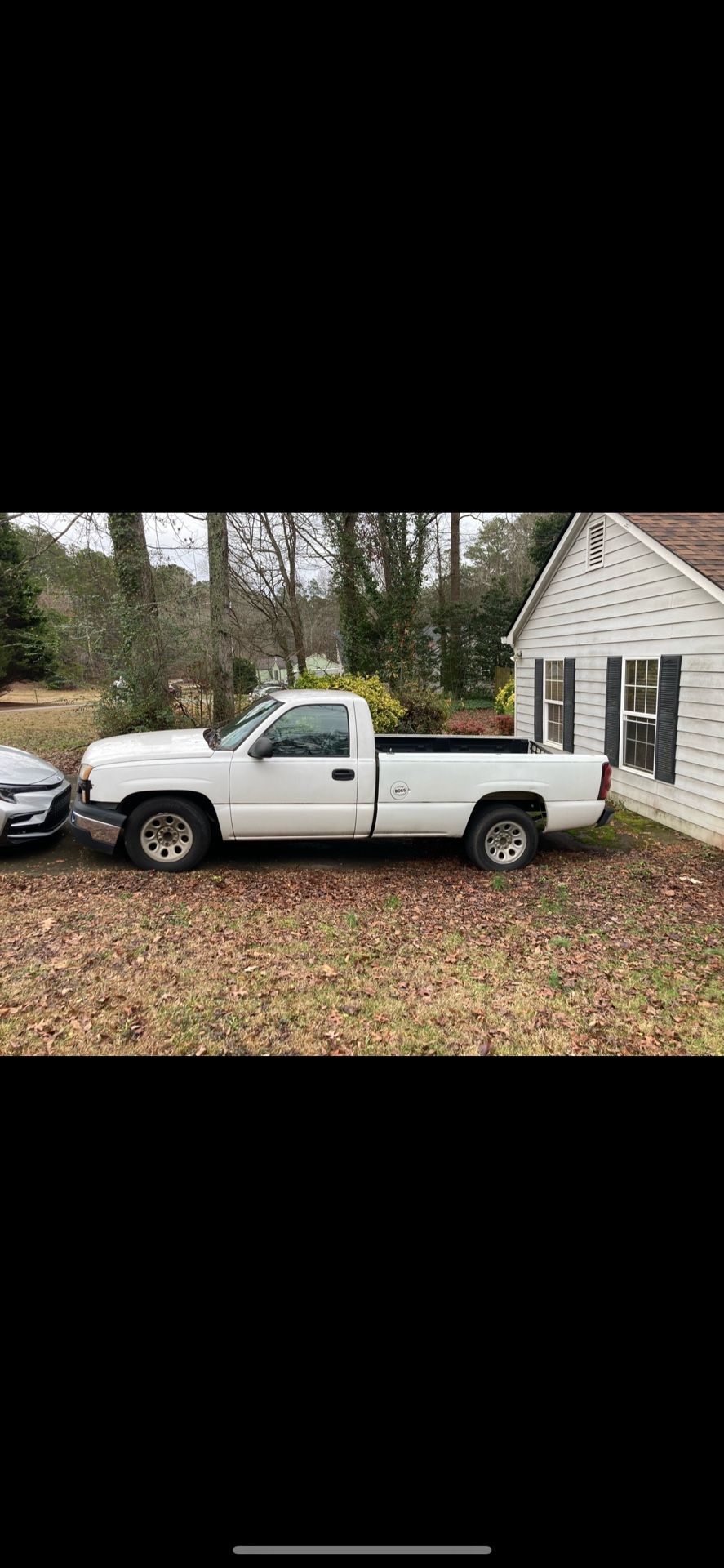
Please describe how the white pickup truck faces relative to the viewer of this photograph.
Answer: facing to the left of the viewer

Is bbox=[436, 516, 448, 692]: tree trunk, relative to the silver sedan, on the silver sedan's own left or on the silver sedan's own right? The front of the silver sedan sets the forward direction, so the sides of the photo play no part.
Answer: on the silver sedan's own left

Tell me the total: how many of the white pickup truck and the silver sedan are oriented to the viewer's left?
1

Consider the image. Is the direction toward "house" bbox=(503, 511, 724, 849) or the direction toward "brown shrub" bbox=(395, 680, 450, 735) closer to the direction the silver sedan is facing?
the house

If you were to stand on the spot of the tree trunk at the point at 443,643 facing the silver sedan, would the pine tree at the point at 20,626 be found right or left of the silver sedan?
right

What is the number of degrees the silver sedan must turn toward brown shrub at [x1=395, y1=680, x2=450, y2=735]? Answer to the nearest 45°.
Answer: approximately 90° to its left

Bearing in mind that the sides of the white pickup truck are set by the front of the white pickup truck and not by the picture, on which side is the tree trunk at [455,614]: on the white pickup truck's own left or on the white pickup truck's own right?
on the white pickup truck's own right

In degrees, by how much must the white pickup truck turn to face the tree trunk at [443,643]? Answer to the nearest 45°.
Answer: approximately 90° to its right

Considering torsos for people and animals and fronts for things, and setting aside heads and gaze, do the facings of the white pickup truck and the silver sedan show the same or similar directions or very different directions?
very different directions

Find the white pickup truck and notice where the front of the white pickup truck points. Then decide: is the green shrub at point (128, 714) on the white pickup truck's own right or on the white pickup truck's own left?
on the white pickup truck's own right

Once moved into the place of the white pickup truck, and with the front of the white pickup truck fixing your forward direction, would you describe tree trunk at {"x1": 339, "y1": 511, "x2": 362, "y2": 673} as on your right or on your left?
on your right
